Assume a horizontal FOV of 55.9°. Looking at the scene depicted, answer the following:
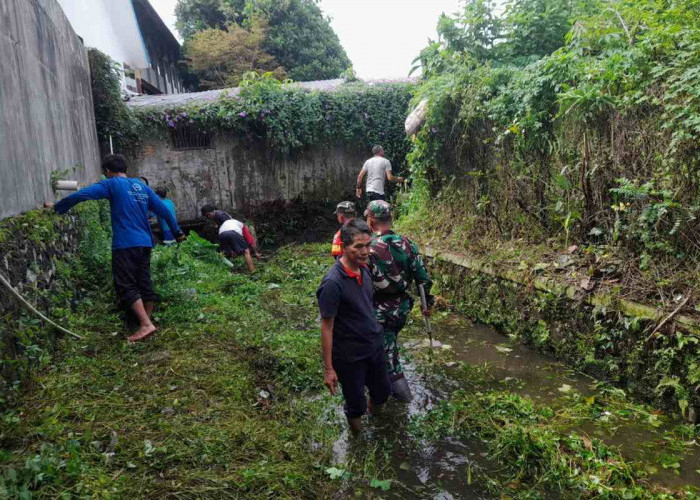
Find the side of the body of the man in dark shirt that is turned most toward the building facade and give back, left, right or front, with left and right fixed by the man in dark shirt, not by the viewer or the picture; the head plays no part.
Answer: back

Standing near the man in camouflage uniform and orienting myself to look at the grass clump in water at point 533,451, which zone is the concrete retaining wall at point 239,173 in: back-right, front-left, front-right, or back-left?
back-left

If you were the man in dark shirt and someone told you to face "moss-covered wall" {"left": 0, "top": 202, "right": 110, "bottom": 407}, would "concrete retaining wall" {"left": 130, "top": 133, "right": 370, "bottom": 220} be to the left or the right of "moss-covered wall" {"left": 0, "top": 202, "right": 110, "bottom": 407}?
right

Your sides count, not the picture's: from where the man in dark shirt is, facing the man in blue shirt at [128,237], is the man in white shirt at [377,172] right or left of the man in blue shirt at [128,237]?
right

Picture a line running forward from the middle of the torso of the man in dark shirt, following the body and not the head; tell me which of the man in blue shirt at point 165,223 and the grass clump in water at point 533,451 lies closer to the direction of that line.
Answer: the grass clump in water
